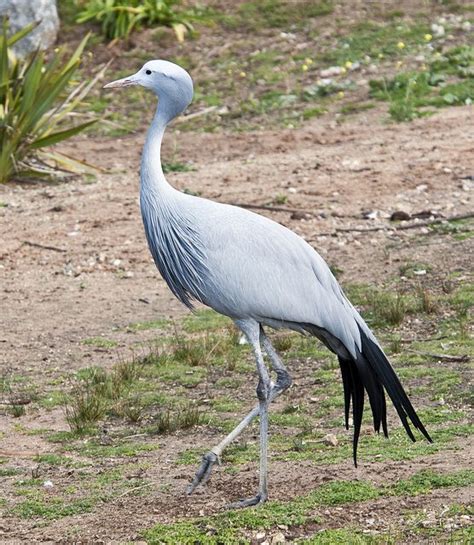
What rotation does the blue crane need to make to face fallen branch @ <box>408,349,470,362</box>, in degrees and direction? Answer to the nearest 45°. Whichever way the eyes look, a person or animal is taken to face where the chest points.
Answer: approximately 135° to its right

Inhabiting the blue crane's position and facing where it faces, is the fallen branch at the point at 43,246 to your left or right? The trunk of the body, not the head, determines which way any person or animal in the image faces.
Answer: on your right

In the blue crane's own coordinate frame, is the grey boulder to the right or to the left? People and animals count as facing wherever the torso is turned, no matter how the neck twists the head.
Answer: on its right

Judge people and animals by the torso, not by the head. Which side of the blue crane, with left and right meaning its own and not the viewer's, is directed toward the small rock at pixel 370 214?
right

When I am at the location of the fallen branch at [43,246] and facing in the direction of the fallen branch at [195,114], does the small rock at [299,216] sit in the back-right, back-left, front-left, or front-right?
front-right

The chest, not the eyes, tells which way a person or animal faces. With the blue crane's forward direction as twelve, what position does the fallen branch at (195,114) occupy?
The fallen branch is roughly at 3 o'clock from the blue crane.

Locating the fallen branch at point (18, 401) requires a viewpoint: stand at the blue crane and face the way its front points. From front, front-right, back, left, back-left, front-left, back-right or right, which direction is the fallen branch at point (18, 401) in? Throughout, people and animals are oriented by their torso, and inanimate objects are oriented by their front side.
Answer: front-right

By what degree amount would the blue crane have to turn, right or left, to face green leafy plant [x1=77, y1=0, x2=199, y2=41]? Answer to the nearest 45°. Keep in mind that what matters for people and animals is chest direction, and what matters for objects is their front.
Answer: approximately 90° to its right

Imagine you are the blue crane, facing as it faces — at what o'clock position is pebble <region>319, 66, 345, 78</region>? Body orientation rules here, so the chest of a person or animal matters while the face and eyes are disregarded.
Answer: The pebble is roughly at 3 o'clock from the blue crane.

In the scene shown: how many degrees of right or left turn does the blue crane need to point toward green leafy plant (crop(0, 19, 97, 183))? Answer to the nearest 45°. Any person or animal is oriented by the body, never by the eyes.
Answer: approximately 90° to its right

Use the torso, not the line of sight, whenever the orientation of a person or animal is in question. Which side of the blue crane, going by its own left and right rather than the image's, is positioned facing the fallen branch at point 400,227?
right

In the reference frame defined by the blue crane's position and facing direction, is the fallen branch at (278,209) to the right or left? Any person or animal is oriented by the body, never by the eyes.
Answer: on its right

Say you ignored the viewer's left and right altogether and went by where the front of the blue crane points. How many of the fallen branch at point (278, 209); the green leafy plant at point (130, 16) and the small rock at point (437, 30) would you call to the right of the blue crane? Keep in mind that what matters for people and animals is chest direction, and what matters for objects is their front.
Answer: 3

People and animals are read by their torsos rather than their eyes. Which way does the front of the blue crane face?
to the viewer's left

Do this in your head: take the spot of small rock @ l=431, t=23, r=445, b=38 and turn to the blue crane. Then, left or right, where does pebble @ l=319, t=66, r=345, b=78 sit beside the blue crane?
right

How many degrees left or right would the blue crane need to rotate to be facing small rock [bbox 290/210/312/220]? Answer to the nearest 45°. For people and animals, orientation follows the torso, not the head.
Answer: approximately 90° to its right

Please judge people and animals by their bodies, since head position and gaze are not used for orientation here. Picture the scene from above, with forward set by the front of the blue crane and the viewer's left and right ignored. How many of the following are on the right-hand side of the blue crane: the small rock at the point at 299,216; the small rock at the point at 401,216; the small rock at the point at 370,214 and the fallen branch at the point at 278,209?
4
